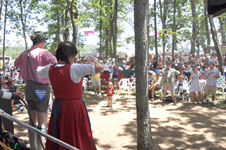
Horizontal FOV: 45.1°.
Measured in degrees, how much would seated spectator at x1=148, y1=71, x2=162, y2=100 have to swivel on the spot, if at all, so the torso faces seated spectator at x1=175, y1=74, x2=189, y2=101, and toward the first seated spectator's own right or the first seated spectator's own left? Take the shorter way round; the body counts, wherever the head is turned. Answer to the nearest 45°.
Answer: approximately 135° to the first seated spectator's own left

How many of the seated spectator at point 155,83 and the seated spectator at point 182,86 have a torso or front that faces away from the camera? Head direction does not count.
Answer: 0

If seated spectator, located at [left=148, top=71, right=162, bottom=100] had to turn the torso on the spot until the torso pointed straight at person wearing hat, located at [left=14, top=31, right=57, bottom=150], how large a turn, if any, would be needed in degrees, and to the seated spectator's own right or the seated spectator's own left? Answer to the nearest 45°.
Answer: approximately 45° to the seated spectator's own left

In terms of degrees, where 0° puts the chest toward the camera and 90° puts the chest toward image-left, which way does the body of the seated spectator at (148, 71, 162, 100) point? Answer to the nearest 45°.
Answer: approximately 45°

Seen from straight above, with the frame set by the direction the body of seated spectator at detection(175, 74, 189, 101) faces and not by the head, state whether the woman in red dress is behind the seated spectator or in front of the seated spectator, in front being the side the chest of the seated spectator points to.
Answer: in front
